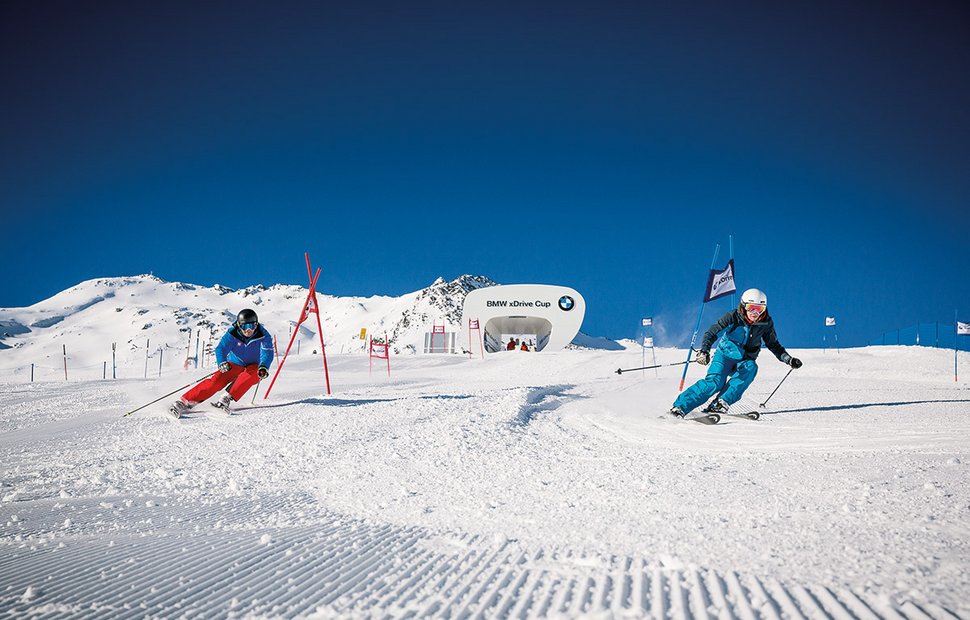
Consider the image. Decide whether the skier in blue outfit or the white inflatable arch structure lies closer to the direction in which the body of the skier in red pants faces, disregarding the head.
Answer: the skier in blue outfit

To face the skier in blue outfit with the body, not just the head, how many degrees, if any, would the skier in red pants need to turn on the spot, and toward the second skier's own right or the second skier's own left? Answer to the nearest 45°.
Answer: approximately 45° to the second skier's own left

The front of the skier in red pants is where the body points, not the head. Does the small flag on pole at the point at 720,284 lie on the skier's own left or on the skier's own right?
on the skier's own left

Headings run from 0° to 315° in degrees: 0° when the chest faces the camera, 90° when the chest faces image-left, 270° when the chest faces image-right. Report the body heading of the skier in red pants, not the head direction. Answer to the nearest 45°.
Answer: approximately 0°

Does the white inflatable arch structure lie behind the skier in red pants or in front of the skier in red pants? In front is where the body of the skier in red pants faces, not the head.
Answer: behind
